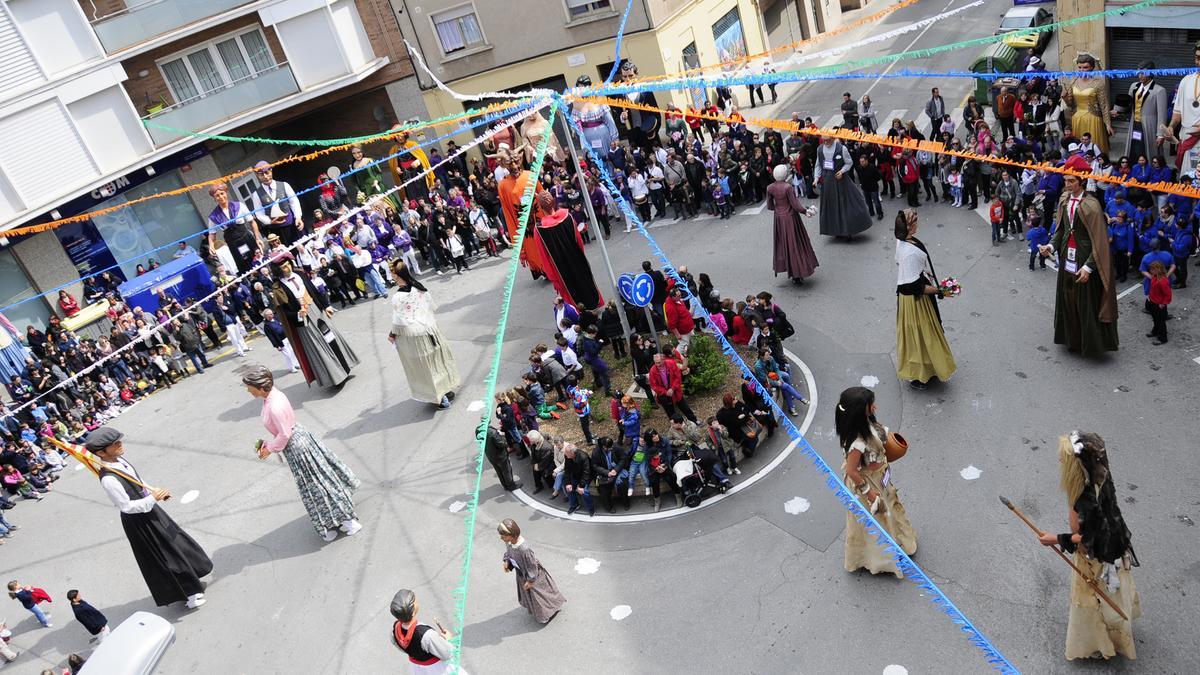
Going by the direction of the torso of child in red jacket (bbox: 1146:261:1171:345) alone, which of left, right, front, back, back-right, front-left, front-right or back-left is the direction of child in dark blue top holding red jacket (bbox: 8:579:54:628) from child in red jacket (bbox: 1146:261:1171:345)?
front-left

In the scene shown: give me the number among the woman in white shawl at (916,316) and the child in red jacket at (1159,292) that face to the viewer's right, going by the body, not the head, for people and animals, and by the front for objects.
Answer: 1

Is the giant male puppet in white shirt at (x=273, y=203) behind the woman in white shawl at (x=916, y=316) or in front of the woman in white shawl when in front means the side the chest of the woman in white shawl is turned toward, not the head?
behind

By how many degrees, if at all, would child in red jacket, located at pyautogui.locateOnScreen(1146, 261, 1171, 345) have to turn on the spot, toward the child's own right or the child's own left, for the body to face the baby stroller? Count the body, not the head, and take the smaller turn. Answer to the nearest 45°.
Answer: approximately 45° to the child's own left

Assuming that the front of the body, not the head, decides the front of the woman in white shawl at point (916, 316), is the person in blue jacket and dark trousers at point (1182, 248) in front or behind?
in front

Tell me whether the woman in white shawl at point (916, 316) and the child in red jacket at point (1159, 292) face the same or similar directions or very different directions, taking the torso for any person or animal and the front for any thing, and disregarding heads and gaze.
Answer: very different directions

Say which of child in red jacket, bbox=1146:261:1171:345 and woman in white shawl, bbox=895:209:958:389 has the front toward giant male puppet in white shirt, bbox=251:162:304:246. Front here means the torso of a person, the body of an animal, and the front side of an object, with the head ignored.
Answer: the child in red jacket

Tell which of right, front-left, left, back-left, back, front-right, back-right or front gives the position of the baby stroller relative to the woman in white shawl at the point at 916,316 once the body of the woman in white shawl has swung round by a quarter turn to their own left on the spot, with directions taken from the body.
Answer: back-left

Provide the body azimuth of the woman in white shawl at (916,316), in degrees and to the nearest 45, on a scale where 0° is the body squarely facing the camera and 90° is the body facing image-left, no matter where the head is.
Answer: approximately 270°
